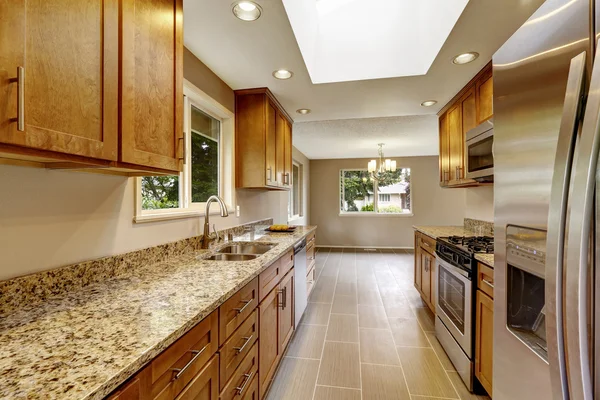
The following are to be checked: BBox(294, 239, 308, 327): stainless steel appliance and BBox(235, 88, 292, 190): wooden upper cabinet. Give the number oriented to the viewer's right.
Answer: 2

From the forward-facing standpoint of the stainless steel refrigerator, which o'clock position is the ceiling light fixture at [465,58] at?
The ceiling light fixture is roughly at 4 o'clock from the stainless steel refrigerator.

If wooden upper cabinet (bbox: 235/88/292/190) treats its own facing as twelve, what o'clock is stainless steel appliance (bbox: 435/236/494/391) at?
The stainless steel appliance is roughly at 1 o'clock from the wooden upper cabinet.

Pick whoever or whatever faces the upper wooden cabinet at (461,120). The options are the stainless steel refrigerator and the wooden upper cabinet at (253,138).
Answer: the wooden upper cabinet

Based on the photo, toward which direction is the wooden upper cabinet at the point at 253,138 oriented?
to the viewer's right

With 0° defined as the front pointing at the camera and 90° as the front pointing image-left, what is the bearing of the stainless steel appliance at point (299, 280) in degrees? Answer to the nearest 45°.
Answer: approximately 270°

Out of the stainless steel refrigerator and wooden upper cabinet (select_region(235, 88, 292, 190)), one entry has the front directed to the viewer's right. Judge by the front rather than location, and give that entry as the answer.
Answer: the wooden upper cabinet

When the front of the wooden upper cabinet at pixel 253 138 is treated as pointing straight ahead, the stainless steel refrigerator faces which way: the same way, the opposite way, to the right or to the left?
the opposite way

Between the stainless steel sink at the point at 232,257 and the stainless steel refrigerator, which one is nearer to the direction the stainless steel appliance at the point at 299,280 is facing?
the stainless steel refrigerator

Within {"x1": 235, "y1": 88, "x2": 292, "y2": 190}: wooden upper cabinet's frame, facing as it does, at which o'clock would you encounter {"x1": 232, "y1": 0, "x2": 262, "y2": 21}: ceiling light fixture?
The ceiling light fixture is roughly at 3 o'clock from the wooden upper cabinet.
